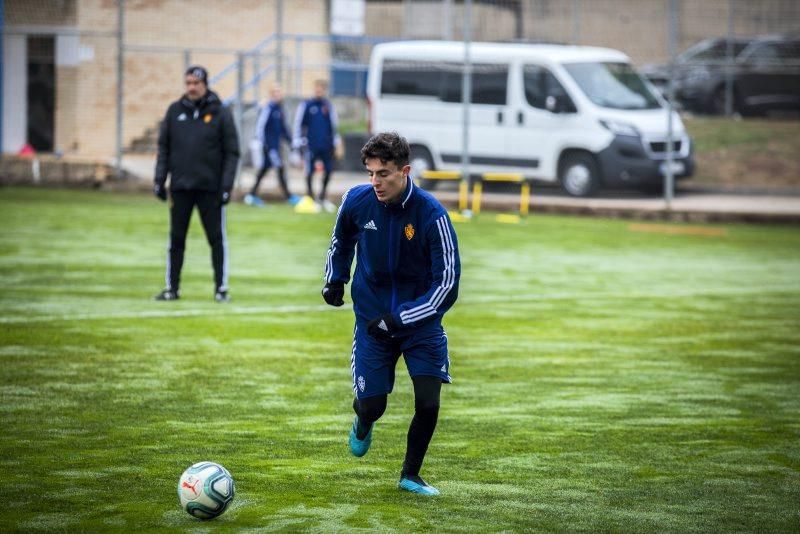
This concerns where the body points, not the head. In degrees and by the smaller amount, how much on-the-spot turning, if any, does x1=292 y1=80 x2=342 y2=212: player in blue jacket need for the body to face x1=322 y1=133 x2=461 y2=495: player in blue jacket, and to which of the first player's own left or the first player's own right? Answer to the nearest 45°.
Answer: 0° — they already face them

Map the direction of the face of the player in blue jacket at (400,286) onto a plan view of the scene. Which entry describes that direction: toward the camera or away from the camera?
toward the camera

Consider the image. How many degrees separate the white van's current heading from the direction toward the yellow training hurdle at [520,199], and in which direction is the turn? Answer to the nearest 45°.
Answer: approximately 45° to its right

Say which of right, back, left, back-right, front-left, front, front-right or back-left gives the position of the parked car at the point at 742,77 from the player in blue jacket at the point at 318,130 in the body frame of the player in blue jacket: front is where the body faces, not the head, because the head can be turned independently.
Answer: back-left

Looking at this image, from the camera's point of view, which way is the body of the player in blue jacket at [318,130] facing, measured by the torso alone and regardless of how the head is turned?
toward the camera

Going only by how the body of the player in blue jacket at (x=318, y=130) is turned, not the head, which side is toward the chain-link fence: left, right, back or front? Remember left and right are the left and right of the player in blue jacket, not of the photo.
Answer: back

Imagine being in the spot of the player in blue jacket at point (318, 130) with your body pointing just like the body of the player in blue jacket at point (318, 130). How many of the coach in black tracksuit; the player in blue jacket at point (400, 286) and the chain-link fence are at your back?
1

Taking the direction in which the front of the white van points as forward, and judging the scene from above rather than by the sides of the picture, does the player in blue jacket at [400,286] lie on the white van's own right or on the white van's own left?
on the white van's own right

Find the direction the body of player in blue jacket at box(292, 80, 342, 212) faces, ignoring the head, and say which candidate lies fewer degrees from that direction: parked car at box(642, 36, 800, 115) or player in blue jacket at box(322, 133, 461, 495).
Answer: the player in blue jacket

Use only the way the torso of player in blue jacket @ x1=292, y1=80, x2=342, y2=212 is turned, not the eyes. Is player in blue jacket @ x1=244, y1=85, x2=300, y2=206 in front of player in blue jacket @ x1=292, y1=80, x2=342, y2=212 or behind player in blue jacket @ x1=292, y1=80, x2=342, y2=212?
behind

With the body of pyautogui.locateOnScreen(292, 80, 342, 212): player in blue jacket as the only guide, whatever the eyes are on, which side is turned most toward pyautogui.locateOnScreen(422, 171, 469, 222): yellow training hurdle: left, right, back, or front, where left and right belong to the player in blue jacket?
left

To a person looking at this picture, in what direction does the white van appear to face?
facing the viewer and to the right of the viewer

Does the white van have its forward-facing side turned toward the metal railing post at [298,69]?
no

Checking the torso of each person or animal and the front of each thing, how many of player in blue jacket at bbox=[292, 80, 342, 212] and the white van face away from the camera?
0
